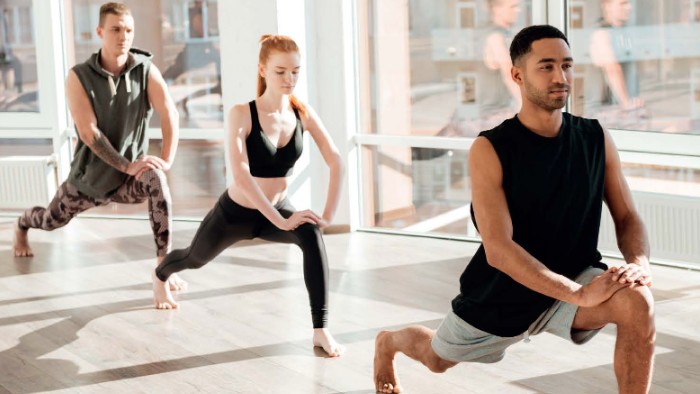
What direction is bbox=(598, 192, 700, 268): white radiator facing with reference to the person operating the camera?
facing the viewer and to the left of the viewer

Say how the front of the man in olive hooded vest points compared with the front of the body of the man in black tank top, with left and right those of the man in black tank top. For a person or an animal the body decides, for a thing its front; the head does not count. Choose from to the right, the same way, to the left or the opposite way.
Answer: the same way

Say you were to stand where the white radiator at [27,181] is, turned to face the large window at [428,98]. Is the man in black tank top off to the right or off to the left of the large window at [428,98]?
right

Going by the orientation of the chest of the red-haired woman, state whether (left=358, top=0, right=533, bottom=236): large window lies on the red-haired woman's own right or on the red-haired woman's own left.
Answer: on the red-haired woman's own left

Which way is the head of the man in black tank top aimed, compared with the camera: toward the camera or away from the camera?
toward the camera

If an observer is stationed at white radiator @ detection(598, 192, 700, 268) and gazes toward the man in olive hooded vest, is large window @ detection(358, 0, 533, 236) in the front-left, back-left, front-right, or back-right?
front-right

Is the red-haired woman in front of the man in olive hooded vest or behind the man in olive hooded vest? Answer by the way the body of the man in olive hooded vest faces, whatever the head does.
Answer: in front

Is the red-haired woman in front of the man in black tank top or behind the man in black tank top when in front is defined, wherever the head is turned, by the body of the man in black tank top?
behind

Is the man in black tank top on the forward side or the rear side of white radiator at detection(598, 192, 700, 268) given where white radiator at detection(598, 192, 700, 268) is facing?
on the forward side

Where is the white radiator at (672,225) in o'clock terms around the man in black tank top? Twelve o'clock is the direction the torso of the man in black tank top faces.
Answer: The white radiator is roughly at 8 o'clock from the man in black tank top.

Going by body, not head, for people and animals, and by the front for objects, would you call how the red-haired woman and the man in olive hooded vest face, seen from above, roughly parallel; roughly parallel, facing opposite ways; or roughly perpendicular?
roughly parallel

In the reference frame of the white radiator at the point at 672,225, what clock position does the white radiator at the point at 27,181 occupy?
the white radiator at the point at 27,181 is roughly at 2 o'clock from the white radiator at the point at 672,225.

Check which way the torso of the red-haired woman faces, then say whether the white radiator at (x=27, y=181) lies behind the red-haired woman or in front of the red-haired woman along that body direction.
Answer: behind

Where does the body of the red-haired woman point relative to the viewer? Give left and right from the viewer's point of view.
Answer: facing the viewer and to the right of the viewer

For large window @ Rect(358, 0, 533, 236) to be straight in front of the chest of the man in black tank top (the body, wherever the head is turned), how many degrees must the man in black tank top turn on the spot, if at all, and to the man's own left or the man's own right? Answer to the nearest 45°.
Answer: approximately 135° to the man's own left

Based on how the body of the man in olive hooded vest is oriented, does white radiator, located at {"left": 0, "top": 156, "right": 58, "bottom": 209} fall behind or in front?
behind

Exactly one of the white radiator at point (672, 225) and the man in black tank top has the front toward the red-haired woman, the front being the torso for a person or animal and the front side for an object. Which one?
the white radiator
